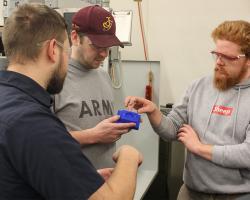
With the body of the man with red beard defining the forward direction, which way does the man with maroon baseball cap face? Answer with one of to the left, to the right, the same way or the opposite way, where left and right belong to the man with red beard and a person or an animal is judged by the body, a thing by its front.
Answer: to the left

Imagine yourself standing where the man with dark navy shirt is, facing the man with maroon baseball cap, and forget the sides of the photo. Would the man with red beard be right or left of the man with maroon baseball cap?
right

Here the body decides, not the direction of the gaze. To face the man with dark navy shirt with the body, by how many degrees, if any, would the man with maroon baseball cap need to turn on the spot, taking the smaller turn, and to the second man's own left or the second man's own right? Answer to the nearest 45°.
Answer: approximately 45° to the second man's own right

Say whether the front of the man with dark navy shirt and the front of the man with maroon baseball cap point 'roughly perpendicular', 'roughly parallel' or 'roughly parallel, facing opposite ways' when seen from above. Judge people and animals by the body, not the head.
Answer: roughly perpendicular

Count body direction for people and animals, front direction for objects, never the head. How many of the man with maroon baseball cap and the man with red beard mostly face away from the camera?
0

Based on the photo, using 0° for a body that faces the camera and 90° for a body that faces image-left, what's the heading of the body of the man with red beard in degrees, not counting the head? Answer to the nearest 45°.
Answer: approximately 45°

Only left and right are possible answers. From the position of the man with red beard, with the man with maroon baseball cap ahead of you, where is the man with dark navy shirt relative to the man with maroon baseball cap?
left

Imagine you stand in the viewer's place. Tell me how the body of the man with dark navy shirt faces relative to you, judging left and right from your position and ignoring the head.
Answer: facing away from the viewer and to the right of the viewer

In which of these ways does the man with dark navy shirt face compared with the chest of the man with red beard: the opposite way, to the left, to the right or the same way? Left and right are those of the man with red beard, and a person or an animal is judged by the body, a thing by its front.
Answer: the opposite way

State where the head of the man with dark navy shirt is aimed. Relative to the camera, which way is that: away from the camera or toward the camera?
away from the camera

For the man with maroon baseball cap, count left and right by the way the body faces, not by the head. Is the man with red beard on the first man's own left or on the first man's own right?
on the first man's own left

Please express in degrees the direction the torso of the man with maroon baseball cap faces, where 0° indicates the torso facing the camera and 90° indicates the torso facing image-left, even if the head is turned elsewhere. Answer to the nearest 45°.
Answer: approximately 315°

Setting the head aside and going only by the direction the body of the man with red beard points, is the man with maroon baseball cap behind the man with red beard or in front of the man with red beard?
in front

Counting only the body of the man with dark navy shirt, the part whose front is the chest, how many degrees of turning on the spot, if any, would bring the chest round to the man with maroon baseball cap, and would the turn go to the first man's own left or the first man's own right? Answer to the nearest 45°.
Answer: approximately 45° to the first man's own left

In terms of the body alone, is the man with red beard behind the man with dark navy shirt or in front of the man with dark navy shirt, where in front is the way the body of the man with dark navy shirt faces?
in front

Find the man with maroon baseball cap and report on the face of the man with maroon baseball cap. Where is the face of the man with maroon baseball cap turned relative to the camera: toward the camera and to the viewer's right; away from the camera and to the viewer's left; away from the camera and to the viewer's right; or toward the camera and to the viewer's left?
toward the camera and to the viewer's right
